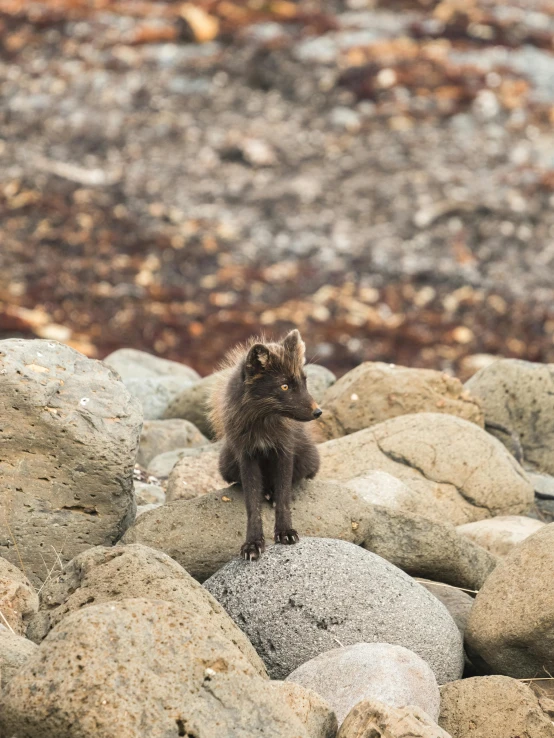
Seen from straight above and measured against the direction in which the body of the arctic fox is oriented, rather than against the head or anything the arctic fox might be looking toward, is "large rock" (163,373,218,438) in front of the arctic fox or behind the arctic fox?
behind

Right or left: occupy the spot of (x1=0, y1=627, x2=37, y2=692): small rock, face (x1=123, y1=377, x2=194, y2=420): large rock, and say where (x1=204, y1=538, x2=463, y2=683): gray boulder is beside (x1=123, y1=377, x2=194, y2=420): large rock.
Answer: right

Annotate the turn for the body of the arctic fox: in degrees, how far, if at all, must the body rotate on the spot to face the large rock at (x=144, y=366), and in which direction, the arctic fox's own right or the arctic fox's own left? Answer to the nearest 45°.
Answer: approximately 180°

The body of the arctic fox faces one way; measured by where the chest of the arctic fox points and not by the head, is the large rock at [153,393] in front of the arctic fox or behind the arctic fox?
behind

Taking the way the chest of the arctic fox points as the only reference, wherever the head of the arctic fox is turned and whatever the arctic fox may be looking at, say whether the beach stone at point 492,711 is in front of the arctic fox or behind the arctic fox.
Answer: in front

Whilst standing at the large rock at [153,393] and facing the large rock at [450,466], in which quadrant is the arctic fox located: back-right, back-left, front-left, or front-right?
front-right

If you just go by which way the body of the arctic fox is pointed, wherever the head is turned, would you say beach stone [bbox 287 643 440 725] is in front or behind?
in front

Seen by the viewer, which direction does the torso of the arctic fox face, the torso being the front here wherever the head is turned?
toward the camera

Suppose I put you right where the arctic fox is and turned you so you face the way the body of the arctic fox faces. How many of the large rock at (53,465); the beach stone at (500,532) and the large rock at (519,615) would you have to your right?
1

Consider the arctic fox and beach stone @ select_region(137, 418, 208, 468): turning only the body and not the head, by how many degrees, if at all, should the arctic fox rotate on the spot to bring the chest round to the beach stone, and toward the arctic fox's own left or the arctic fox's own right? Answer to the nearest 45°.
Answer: approximately 180°

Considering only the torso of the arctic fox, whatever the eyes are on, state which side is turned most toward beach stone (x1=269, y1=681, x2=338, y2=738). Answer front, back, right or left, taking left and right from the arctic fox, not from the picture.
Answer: front

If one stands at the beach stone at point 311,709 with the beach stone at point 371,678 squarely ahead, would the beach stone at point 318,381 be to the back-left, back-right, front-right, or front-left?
front-left

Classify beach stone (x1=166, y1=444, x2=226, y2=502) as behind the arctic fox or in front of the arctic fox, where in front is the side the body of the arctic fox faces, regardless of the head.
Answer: behind
